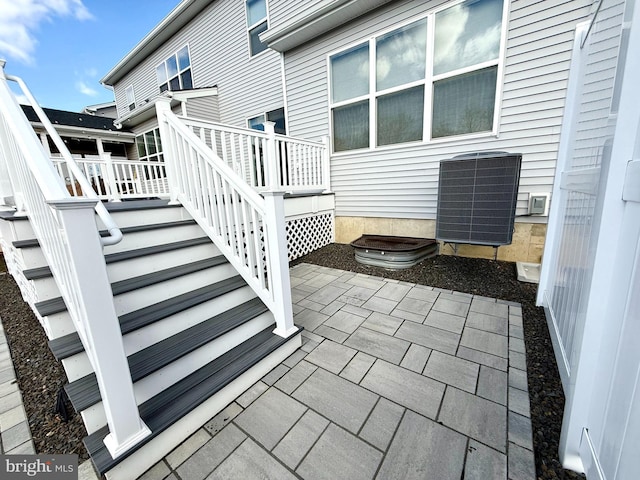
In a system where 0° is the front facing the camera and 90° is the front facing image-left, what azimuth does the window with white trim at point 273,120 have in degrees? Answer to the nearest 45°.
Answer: approximately 45°

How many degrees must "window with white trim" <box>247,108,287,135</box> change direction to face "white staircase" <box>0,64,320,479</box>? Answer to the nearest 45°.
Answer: approximately 45° to its left
